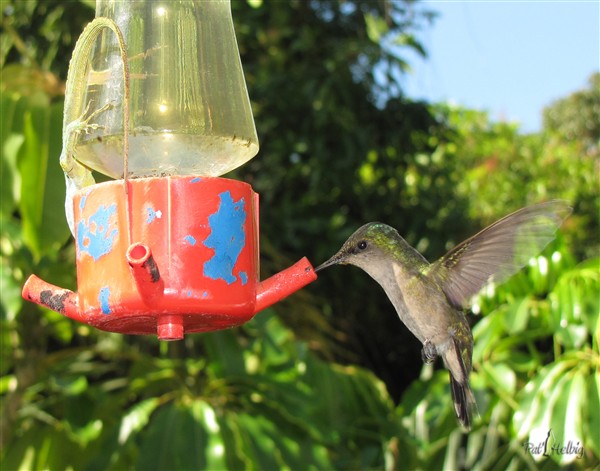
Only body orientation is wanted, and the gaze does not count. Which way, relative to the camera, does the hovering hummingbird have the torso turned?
to the viewer's left

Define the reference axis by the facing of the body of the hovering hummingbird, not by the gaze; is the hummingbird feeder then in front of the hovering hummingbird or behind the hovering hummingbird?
in front

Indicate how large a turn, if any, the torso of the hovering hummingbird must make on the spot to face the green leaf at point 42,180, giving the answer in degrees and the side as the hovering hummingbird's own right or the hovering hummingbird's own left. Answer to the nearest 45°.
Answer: approximately 45° to the hovering hummingbird's own right

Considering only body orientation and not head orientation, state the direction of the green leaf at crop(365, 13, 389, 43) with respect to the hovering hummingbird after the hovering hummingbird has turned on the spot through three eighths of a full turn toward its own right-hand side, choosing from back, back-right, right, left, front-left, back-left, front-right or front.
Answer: front-left
